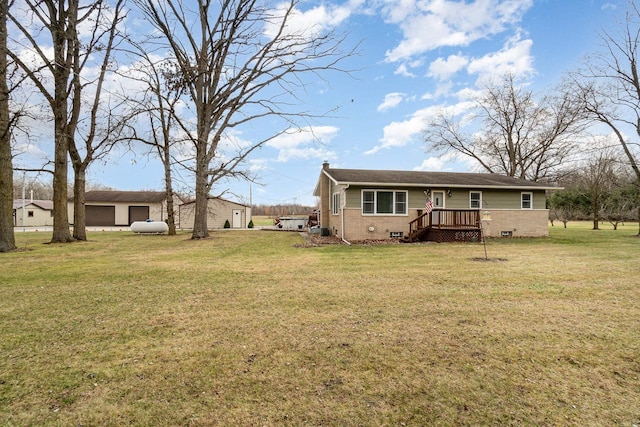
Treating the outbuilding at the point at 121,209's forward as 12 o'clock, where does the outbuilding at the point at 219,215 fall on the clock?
the outbuilding at the point at 219,215 is roughly at 10 o'clock from the outbuilding at the point at 121,209.

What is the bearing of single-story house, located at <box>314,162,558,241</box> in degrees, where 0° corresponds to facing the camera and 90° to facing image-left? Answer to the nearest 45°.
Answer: approximately 0°

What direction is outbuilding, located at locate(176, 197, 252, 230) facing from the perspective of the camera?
toward the camera

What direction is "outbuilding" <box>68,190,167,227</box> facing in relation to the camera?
toward the camera

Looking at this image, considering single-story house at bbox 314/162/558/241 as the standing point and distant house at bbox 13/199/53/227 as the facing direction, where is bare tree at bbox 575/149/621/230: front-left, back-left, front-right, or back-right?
back-right

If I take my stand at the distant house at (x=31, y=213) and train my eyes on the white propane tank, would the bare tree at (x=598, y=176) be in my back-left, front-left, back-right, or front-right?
front-left

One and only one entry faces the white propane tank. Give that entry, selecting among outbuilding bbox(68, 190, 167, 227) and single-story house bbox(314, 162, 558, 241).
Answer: the outbuilding

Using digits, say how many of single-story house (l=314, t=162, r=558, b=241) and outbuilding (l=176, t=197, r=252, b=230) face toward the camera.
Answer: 2

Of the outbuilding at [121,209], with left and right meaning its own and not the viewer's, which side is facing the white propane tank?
front
